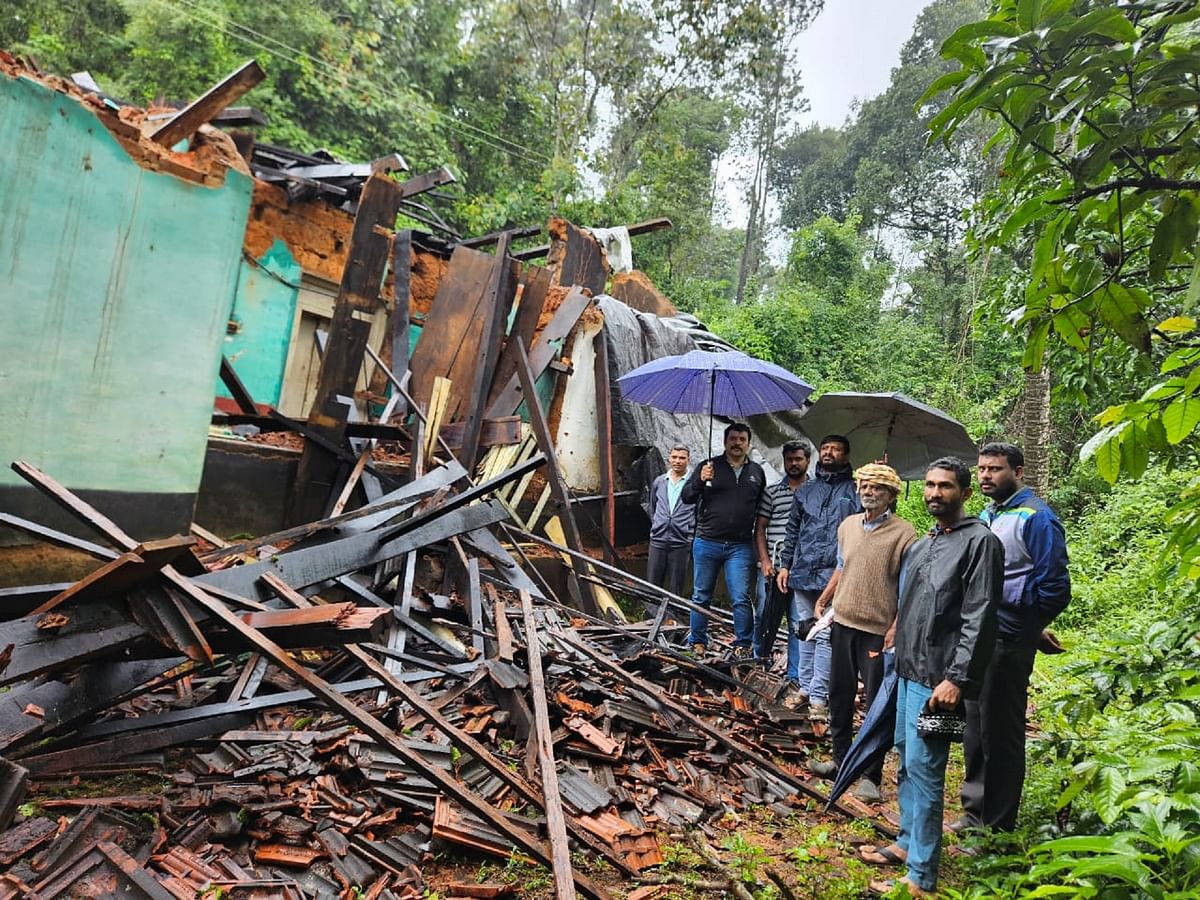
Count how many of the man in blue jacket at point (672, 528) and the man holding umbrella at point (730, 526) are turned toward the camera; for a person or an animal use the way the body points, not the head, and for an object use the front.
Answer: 2

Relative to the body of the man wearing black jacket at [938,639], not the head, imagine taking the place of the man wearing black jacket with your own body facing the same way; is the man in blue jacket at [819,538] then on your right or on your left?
on your right

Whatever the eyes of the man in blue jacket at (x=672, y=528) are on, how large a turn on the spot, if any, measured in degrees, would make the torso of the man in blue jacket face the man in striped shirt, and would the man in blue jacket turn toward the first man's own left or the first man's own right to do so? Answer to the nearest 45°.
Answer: approximately 45° to the first man's own left

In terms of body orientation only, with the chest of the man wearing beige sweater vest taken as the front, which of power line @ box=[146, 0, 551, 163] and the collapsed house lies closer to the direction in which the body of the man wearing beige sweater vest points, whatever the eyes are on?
the collapsed house

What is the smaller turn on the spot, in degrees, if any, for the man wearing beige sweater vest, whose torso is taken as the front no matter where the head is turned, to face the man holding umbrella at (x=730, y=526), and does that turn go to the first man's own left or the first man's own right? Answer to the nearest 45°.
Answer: approximately 90° to the first man's own right

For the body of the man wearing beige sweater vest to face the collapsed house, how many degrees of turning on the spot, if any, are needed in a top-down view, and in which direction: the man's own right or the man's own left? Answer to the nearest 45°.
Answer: approximately 45° to the man's own right
